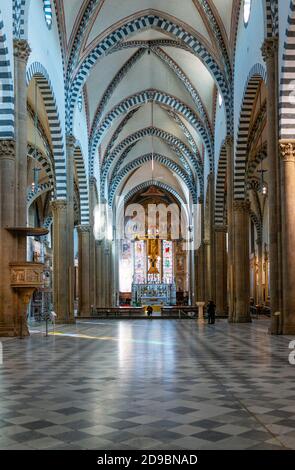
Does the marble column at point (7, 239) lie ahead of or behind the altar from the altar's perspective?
ahead

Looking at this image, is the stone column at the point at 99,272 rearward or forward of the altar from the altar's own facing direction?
forward

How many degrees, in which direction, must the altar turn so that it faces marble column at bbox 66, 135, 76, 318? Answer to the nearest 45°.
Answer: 0° — it already faces it

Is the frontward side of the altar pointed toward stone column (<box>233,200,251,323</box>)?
yes

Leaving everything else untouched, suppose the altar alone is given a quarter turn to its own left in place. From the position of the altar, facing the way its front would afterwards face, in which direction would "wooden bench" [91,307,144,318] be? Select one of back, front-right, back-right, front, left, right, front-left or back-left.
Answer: right

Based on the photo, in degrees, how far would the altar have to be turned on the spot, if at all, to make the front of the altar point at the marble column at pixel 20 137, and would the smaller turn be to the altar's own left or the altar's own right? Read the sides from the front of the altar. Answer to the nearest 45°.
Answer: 0° — it already faces it

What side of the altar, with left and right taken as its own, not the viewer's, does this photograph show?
front

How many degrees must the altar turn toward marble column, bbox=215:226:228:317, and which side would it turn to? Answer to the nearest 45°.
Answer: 0° — it already faces it

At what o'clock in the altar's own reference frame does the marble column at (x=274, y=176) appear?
The marble column is roughly at 12 o'clock from the altar.

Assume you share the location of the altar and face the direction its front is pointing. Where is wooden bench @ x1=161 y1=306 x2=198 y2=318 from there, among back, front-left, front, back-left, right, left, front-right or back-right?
front

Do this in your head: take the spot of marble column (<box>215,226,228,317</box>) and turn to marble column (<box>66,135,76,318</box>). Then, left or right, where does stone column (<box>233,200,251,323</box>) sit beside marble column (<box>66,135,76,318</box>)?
left

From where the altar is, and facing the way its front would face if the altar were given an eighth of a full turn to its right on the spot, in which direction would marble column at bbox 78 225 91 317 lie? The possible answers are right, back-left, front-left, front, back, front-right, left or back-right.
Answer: front-left

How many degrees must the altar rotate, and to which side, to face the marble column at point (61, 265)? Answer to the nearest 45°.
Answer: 0° — it already faces it
